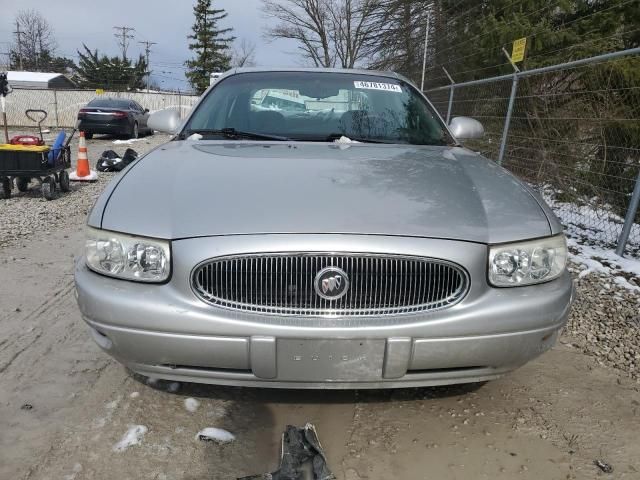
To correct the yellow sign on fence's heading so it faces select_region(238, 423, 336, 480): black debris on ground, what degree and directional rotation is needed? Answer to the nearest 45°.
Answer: approximately 45° to its left

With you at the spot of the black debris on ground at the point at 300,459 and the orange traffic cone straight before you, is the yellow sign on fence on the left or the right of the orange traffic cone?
right

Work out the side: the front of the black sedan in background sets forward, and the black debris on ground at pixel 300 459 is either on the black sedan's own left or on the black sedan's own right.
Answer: on the black sedan's own right

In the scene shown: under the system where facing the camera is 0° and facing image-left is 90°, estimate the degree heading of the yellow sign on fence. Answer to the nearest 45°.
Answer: approximately 45°

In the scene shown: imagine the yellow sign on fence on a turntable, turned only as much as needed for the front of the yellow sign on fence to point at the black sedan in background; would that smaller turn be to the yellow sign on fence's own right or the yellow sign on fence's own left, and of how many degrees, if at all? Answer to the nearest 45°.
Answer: approximately 90° to the yellow sign on fence's own right

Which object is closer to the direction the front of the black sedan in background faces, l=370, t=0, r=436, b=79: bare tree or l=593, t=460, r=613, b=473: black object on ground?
the bare tree

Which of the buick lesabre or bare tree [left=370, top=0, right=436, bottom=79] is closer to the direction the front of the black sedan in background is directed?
the bare tree

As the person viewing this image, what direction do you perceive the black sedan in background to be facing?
facing away from the viewer and to the right of the viewer

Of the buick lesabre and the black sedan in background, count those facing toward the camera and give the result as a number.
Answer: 1

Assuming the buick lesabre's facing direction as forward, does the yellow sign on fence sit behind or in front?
behind

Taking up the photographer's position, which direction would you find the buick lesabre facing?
facing the viewer

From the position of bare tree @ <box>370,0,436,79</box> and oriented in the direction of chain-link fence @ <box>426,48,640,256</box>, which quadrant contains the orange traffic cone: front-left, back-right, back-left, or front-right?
front-right

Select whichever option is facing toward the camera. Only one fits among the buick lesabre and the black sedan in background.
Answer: the buick lesabre

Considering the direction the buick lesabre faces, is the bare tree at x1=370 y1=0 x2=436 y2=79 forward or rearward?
rearward

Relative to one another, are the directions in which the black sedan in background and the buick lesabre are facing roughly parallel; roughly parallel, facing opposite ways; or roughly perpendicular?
roughly parallel, facing opposite ways
